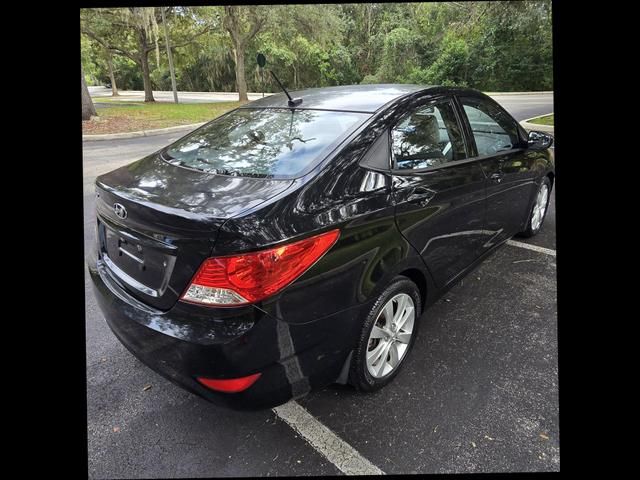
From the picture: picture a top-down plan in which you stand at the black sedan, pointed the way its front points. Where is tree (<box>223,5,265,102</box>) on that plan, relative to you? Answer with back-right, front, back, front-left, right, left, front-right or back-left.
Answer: front-left

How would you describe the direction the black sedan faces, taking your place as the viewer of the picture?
facing away from the viewer and to the right of the viewer

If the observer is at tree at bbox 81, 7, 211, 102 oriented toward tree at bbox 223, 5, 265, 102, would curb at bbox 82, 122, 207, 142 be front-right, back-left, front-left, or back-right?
front-right

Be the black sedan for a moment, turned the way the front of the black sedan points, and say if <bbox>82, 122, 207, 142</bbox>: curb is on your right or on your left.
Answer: on your left
